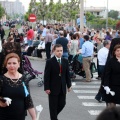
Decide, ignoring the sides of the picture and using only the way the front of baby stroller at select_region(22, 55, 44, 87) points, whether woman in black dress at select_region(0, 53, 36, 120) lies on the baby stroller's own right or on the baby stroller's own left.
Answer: on the baby stroller's own right

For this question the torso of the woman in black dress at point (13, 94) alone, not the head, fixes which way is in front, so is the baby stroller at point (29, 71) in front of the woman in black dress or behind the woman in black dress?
behind

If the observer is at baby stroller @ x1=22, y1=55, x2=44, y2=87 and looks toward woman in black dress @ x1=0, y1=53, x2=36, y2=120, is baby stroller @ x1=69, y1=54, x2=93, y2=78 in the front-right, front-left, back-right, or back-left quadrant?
back-left

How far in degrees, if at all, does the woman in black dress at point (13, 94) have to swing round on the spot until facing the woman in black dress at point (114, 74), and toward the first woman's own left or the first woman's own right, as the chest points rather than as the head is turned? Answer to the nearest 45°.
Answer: approximately 135° to the first woman's own left

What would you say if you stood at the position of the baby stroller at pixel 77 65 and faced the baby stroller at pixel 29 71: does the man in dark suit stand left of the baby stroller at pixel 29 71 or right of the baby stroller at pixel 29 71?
left

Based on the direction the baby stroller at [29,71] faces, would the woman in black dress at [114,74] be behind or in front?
in front

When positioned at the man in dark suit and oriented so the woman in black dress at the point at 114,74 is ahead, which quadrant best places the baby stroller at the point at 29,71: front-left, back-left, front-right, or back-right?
back-left

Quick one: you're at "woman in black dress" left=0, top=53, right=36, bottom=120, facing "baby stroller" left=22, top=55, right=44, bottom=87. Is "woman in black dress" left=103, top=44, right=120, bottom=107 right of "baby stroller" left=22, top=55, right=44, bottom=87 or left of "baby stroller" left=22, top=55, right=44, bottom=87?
right

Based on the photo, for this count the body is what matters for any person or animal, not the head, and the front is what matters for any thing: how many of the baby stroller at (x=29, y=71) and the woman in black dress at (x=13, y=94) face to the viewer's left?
0

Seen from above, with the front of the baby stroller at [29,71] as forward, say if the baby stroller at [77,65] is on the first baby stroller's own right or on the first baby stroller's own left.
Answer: on the first baby stroller's own left

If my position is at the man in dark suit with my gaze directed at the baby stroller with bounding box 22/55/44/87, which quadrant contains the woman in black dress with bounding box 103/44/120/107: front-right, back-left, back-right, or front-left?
back-right
